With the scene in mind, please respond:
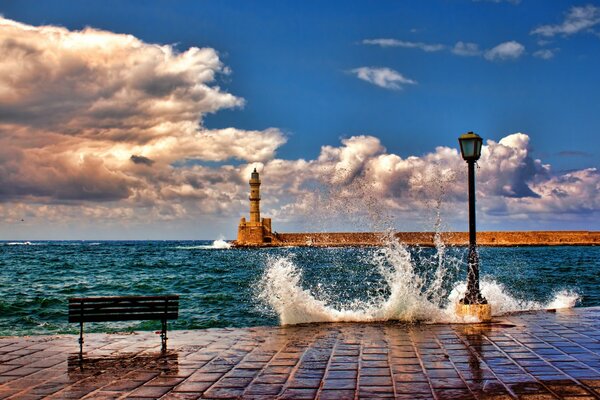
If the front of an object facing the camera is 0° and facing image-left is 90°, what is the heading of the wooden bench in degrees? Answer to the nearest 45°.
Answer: approximately 180°

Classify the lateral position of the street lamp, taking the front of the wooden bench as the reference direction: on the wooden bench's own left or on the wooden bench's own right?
on the wooden bench's own right
